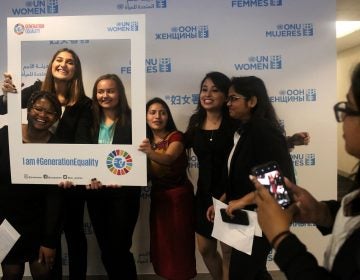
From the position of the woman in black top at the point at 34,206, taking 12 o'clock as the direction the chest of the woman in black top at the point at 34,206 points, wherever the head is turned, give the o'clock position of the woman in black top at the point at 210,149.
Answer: the woman in black top at the point at 210,149 is roughly at 9 o'clock from the woman in black top at the point at 34,206.

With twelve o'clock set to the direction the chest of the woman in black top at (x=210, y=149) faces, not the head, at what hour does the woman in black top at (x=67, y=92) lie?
the woman in black top at (x=67, y=92) is roughly at 2 o'clock from the woman in black top at (x=210, y=149).

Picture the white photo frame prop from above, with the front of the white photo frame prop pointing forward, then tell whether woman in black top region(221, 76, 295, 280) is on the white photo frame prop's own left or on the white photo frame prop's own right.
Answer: on the white photo frame prop's own left
